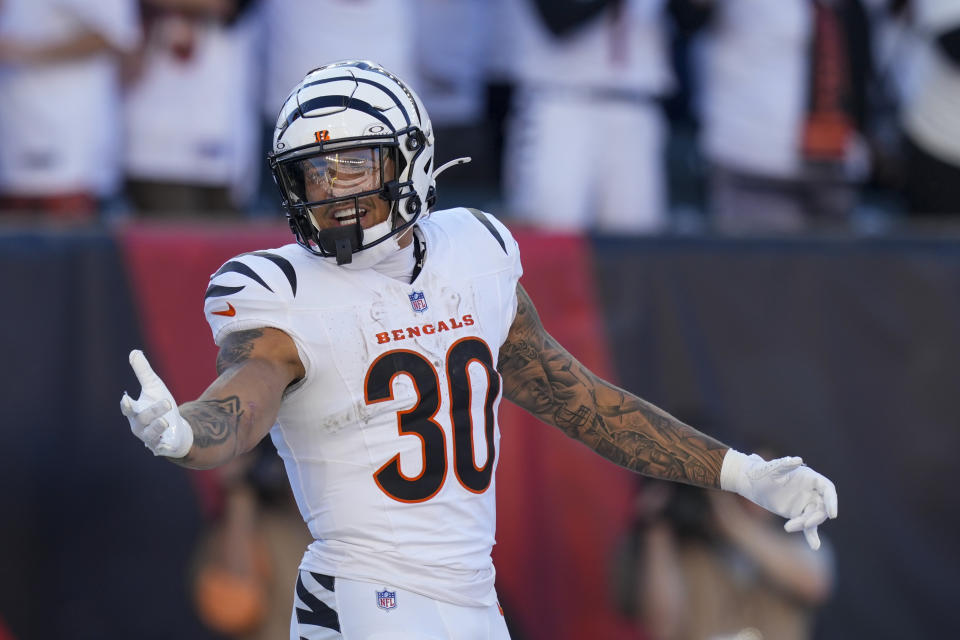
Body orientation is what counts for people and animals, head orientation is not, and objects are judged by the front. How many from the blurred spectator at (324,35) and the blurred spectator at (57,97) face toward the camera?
2

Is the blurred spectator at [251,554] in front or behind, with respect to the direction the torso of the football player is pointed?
behind

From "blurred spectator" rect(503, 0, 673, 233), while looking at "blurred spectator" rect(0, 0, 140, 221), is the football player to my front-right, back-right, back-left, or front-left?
front-left

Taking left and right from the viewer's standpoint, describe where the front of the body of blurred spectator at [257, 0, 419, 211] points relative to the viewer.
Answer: facing the viewer

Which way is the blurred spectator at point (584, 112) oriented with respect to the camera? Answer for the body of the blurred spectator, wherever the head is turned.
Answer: toward the camera

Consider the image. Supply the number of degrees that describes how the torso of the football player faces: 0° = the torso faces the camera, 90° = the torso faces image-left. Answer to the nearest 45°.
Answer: approximately 315°

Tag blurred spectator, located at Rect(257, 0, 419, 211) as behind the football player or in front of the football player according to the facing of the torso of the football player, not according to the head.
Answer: behind

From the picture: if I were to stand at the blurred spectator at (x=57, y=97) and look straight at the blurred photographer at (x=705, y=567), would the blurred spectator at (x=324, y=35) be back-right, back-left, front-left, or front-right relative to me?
front-left

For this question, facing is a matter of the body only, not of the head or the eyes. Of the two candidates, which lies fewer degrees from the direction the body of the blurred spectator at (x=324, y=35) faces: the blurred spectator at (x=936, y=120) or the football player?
the football player

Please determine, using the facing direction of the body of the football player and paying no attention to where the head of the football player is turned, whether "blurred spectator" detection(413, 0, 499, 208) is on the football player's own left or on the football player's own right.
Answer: on the football player's own left

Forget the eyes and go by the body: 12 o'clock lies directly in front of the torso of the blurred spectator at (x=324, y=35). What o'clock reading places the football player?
The football player is roughly at 12 o'clock from the blurred spectator.

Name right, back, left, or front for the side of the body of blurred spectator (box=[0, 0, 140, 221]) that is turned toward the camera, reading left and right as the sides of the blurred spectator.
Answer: front

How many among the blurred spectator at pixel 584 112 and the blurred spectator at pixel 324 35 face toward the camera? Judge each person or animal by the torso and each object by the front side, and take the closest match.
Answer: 2

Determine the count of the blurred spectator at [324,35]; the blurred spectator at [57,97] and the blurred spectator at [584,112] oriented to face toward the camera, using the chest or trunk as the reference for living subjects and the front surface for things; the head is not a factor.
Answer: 3
